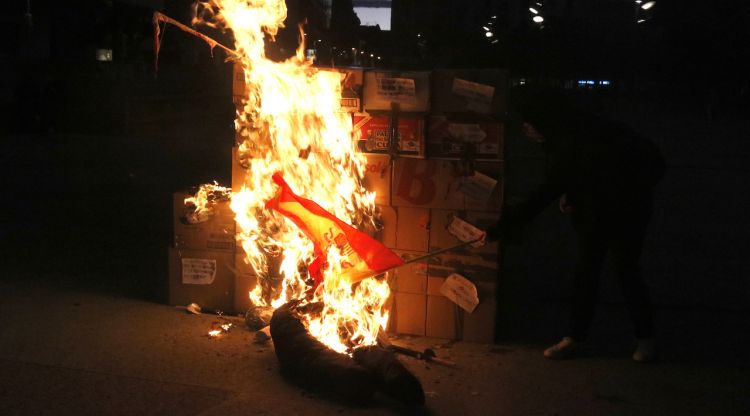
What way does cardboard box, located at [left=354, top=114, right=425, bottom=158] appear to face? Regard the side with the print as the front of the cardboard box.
toward the camera

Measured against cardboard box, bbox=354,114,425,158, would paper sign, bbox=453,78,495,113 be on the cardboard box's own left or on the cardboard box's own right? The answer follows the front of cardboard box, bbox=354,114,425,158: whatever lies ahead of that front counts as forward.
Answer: on the cardboard box's own left

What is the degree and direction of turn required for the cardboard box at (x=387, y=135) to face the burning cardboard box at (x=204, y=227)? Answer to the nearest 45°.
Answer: approximately 90° to its right

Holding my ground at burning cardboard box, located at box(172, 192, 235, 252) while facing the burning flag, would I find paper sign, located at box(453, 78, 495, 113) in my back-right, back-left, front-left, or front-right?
front-left
